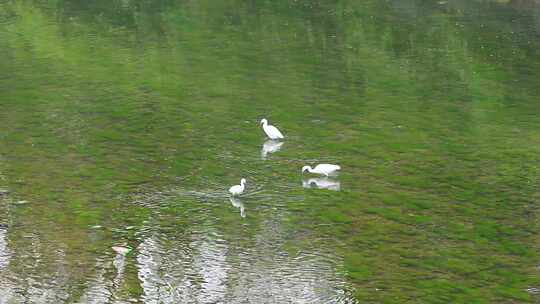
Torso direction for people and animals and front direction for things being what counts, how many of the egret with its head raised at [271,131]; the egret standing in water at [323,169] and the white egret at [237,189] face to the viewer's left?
2

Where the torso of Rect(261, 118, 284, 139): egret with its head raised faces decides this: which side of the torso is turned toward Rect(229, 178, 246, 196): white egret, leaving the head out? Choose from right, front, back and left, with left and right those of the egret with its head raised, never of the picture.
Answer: left

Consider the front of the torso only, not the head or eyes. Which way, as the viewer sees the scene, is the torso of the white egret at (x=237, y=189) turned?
to the viewer's right

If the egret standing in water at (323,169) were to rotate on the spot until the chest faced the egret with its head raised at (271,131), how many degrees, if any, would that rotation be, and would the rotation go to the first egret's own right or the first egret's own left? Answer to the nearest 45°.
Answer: approximately 45° to the first egret's own right

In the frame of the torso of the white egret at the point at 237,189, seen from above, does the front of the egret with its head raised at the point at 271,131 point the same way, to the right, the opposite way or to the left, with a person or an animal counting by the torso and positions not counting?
the opposite way

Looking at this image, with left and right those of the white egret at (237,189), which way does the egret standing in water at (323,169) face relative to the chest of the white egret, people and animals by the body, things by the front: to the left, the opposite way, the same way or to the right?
the opposite way

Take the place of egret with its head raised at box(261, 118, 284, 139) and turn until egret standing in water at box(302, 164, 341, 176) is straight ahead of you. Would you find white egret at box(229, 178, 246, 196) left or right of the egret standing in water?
right

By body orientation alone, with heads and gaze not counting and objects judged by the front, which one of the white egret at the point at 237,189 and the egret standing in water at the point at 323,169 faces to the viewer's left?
the egret standing in water

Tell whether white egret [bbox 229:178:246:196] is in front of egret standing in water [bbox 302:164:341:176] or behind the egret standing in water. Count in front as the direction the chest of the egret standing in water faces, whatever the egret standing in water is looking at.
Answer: in front

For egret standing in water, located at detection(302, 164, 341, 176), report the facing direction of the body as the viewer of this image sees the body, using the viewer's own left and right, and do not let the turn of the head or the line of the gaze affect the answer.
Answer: facing to the left of the viewer

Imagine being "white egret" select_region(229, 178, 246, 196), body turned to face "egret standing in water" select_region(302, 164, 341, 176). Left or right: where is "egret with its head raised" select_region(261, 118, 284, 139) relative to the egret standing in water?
left

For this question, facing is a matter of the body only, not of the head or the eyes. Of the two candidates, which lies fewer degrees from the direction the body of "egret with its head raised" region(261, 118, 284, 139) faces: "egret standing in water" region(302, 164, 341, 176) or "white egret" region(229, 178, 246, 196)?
the white egret

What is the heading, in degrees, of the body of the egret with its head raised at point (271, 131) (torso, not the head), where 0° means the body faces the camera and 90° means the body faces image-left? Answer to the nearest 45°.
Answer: approximately 90°
